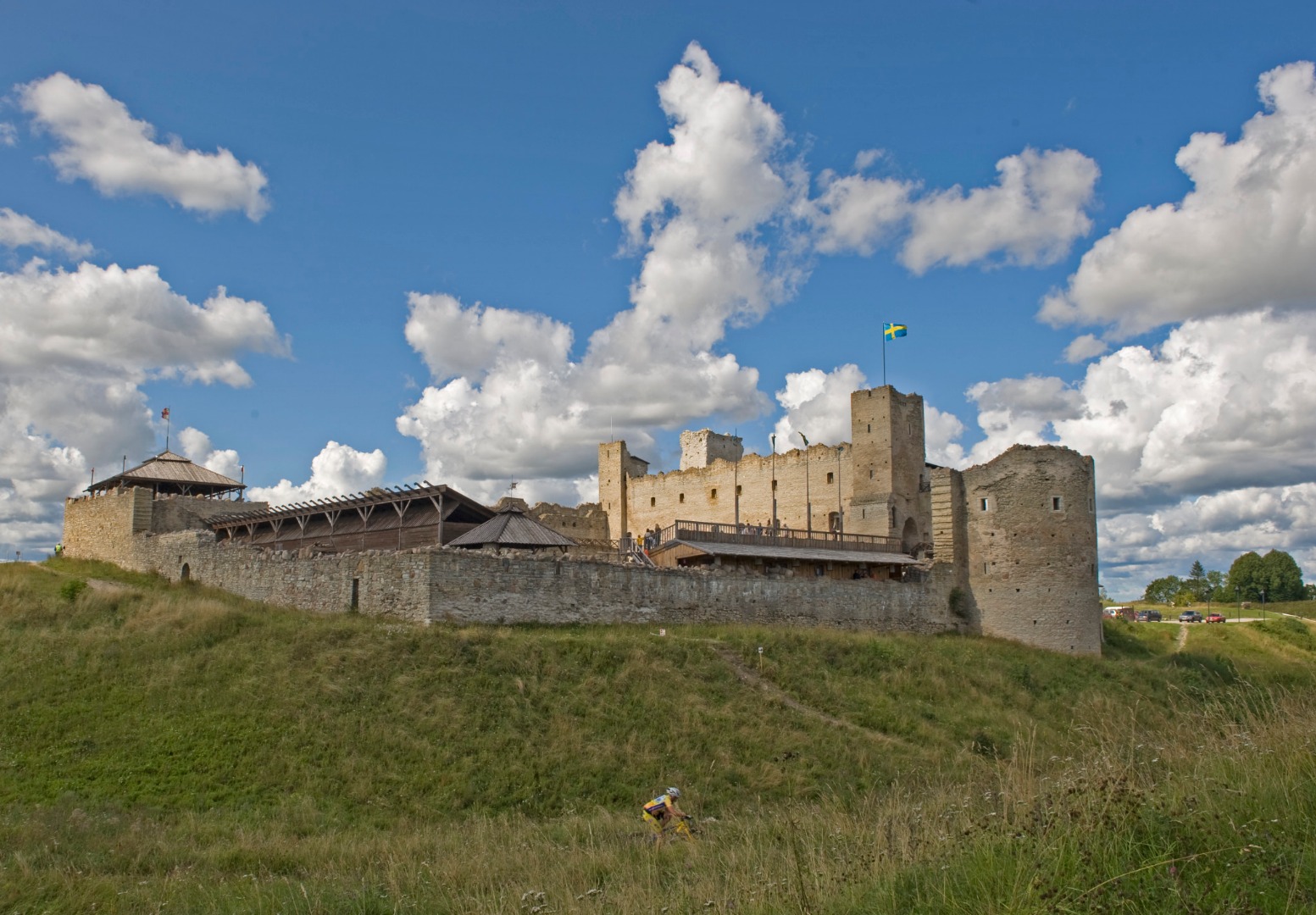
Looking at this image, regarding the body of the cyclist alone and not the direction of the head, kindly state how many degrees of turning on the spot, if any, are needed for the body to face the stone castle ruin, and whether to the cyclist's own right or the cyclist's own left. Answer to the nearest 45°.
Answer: approximately 90° to the cyclist's own left

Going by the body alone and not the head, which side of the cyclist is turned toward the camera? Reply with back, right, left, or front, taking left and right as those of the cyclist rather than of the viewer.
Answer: right
